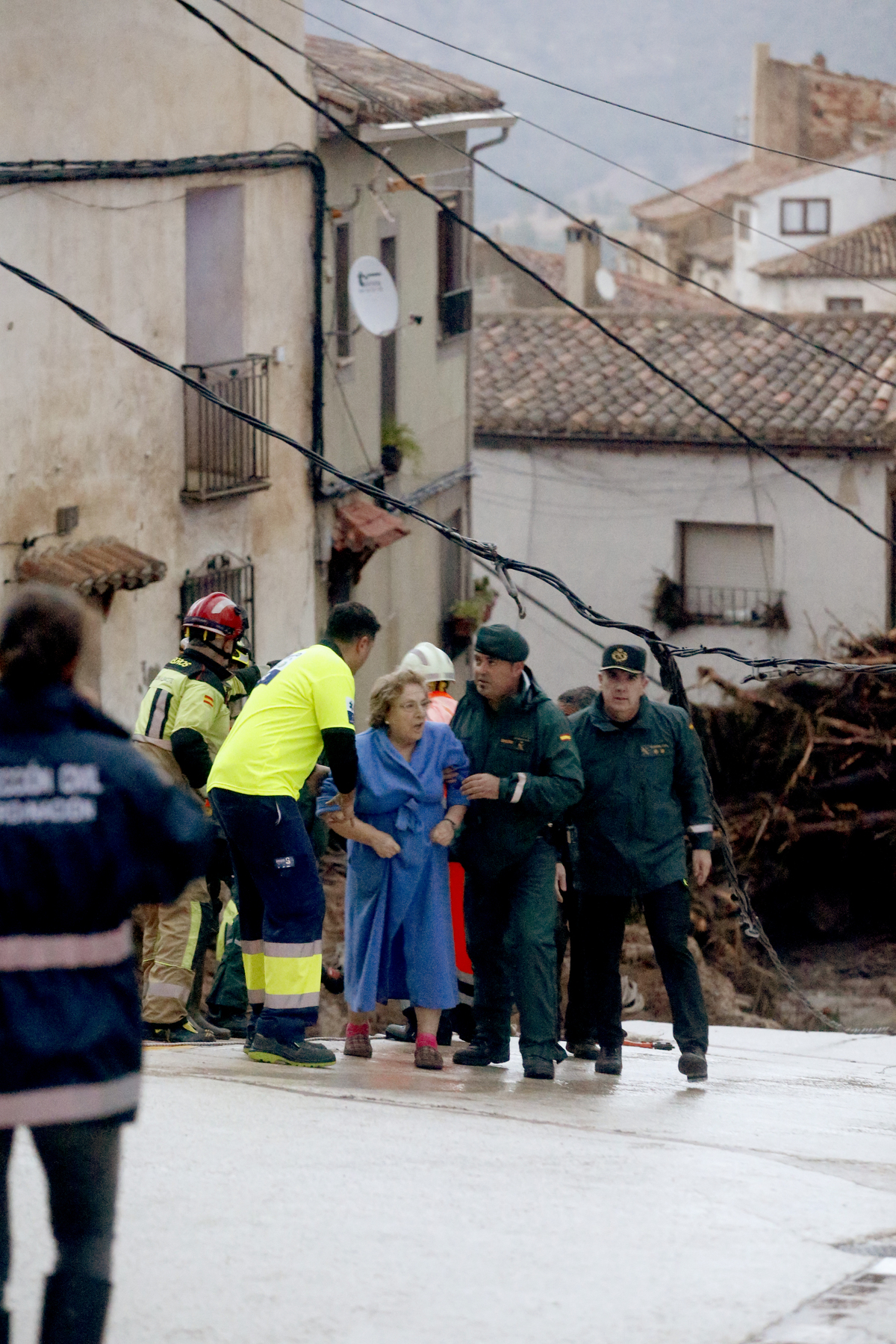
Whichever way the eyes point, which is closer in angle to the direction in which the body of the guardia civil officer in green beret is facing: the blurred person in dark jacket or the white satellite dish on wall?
the blurred person in dark jacket

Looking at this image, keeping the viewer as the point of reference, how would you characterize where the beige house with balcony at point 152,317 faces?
facing the viewer and to the right of the viewer

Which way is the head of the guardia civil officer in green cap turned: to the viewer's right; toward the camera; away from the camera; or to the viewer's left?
toward the camera

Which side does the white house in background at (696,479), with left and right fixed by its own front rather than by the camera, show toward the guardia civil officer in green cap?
front

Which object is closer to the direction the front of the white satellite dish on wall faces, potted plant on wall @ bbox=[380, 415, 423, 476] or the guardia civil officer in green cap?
the guardia civil officer in green cap

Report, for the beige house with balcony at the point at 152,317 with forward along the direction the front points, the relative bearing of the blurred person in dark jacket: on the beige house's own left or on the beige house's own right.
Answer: on the beige house's own right

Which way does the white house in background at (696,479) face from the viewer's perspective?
toward the camera

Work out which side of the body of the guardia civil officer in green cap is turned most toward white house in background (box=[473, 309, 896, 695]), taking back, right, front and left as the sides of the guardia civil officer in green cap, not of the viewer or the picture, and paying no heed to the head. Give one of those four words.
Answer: back

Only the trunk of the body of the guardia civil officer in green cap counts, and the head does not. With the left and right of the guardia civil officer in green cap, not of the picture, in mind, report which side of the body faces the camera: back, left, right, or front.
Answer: front

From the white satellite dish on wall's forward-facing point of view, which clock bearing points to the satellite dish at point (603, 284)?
The satellite dish is roughly at 8 o'clock from the white satellite dish on wall.

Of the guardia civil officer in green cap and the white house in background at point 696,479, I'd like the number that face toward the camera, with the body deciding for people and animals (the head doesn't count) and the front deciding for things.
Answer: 2

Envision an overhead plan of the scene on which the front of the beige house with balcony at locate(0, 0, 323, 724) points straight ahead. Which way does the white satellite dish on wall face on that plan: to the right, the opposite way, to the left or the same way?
the same way

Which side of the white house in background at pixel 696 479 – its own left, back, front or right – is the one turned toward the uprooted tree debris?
front

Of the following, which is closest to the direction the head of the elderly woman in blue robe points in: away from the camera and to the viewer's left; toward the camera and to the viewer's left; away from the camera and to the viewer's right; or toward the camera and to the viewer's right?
toward the camera and to the viewer's right

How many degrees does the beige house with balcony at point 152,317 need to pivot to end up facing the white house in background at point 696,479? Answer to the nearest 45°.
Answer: approximately 90° to its left
